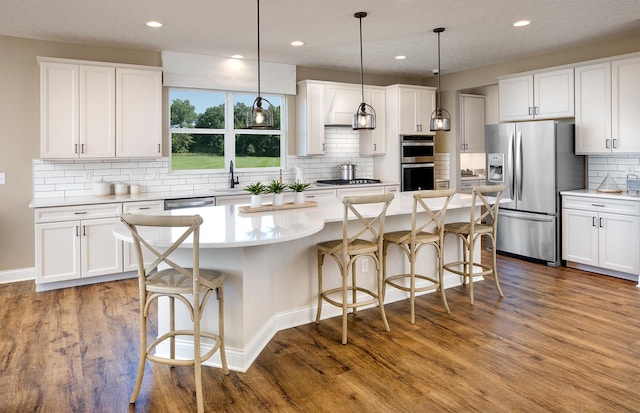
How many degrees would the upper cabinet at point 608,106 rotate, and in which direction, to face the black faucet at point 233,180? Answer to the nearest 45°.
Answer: approximately 45° to its right

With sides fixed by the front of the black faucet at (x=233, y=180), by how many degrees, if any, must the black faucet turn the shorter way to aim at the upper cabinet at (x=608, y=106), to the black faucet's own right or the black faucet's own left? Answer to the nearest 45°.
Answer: approximately 45° to the black faucet's own left

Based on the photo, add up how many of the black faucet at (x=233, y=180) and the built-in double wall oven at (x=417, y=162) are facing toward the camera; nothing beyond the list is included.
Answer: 2

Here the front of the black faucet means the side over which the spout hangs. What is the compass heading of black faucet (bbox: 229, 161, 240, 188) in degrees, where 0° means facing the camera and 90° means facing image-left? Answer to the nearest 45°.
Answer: approximately 0°

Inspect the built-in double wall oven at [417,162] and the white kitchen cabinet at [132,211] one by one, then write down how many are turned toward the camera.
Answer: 2

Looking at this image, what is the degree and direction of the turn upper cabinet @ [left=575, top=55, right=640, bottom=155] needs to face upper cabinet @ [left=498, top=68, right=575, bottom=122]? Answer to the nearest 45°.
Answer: approximately 90° to its right

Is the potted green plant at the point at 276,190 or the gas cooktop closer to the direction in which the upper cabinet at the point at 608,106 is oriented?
the potted green plant

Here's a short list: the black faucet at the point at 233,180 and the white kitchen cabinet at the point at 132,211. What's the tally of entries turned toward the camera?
2
